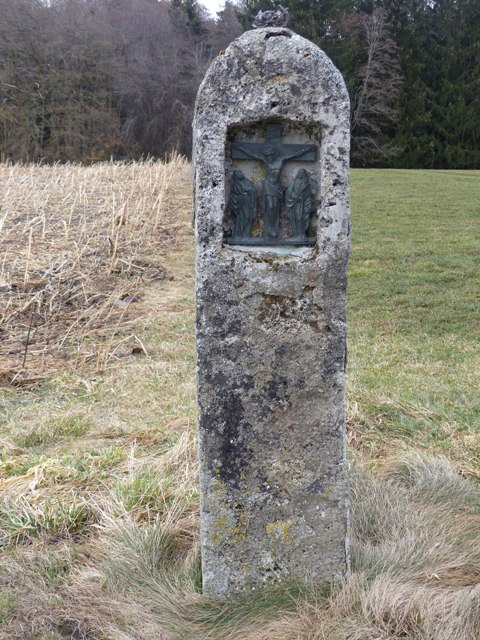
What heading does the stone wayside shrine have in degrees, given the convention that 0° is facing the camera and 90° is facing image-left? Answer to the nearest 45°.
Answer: approximately 0°

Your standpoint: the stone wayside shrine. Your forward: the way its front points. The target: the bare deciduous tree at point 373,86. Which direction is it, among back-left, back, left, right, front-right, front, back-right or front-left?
back
